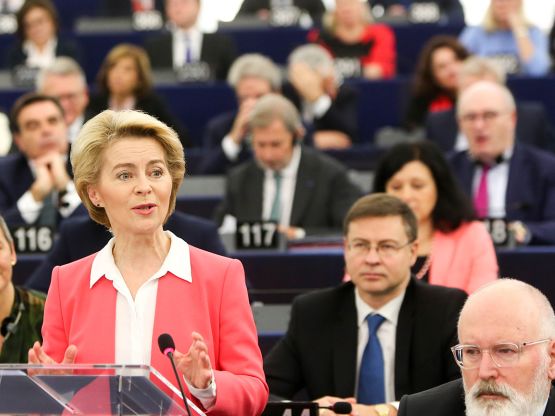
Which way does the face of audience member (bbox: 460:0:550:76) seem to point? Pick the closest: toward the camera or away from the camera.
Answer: toward the camera

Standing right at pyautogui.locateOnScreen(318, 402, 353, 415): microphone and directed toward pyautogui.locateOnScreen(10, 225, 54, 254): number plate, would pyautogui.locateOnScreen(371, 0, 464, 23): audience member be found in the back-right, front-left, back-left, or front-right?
front-right

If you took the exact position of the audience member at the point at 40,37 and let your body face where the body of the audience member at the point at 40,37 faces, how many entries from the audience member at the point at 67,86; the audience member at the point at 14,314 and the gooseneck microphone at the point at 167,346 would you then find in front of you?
3

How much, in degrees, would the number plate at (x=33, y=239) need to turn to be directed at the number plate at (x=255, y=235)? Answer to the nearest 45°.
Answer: approximately 90° to its left

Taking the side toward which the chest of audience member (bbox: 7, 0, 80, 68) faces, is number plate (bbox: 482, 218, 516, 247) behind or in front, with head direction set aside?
in front

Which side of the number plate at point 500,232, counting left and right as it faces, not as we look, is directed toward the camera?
front

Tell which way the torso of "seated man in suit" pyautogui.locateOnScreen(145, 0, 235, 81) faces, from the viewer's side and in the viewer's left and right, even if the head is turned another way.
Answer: facing the viewer

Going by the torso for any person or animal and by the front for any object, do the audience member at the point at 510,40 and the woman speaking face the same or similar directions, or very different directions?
same or similar directions

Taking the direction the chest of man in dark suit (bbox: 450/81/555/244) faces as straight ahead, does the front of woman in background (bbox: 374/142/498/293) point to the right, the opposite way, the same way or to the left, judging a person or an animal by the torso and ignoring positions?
the same way

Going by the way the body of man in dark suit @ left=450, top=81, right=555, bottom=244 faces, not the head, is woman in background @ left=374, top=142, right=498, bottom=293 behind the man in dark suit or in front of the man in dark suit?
in front

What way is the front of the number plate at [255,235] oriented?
toward the camera

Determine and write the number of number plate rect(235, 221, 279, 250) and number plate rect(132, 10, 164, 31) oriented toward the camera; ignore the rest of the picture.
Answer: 2

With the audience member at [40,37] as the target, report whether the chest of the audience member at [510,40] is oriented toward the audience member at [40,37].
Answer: no

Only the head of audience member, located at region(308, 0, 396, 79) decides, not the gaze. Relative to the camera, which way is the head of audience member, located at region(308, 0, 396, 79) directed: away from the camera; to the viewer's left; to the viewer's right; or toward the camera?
toward the camera

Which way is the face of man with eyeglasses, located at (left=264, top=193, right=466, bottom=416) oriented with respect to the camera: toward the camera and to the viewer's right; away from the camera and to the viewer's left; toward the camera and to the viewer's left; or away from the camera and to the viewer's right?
toward the camera and to the viewer's left
